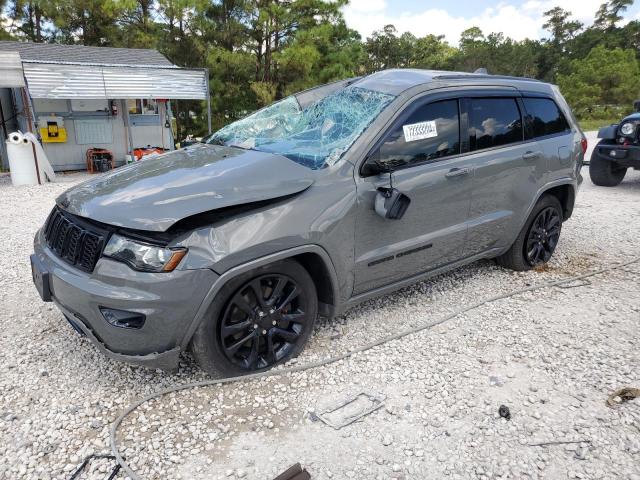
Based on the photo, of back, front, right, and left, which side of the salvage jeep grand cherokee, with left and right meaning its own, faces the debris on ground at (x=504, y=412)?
left

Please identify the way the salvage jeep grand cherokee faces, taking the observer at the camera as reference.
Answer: facing the viewer and to the left of the viewer

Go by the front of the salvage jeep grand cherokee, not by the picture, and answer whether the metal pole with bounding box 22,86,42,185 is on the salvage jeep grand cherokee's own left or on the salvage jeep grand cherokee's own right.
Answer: on the salvage jeep grand cherokee's own right

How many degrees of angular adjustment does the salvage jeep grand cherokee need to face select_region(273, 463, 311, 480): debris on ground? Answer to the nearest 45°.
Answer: approximately 45° to its left

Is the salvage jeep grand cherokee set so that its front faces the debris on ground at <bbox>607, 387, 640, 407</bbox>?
no

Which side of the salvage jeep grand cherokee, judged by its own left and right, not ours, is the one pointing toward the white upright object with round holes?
right

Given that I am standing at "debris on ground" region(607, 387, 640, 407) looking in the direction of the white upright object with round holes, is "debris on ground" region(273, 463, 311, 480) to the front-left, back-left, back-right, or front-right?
front-left

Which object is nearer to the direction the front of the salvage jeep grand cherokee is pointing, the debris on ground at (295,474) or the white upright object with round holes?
the debris on ground
